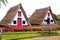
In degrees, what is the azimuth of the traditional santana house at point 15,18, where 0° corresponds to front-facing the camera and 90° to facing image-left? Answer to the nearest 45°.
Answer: approximately 315°

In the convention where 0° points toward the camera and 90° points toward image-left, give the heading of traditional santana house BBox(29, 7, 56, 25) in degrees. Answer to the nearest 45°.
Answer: approximately 315°

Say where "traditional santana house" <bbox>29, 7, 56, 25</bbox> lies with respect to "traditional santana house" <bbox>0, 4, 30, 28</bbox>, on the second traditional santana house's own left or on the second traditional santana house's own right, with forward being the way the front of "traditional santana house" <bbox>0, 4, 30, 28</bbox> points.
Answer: on the second traditional santana house's own left

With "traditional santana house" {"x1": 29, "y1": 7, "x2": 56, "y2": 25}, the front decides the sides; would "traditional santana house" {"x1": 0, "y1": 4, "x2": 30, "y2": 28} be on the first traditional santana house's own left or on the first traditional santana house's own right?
on the first traditional santana house's own right
